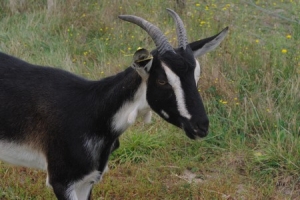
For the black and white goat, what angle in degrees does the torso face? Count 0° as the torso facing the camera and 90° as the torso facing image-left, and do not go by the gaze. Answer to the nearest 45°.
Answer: approximately 270°
